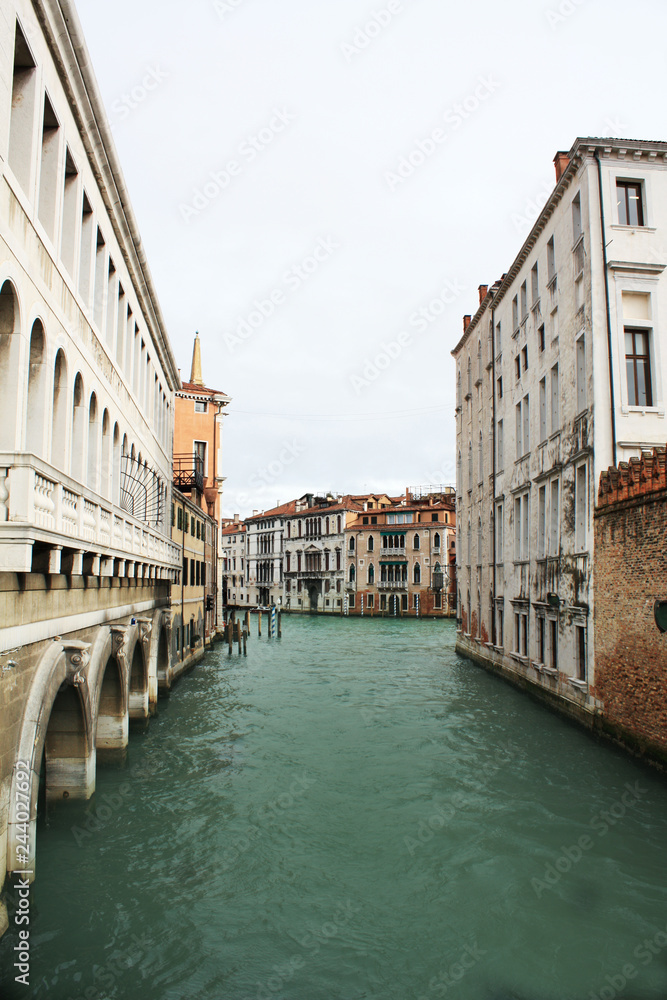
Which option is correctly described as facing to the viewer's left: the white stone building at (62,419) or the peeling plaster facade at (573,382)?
the peeling plaster facade

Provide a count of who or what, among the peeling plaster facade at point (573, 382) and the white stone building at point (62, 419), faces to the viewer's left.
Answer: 1

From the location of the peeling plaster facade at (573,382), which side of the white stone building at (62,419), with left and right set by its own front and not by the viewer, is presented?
front

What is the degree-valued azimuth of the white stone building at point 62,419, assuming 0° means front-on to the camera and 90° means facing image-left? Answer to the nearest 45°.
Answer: approximately 270°

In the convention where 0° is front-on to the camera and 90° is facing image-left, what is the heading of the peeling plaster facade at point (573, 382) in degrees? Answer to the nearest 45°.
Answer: approximately 90°
